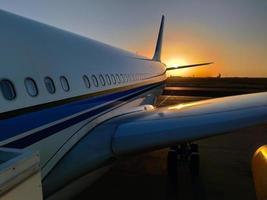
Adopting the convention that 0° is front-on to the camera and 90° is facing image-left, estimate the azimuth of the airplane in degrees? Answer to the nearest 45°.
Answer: approximately 45°
